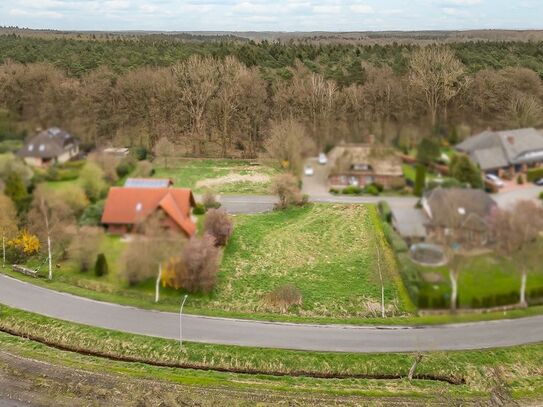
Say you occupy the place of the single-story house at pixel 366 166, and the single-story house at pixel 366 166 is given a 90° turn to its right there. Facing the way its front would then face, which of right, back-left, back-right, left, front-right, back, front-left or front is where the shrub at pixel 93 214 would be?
front

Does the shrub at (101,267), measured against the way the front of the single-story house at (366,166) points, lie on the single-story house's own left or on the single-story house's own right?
on the single-story house's own right

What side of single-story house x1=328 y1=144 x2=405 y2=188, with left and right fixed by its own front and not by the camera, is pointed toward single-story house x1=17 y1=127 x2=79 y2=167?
right

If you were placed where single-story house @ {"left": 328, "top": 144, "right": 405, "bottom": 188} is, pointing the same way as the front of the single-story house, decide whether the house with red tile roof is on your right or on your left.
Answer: on your right

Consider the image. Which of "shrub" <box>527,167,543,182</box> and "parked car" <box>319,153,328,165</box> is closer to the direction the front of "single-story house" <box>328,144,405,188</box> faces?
the shrub

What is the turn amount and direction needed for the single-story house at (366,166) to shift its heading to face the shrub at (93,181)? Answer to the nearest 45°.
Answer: approximately 90° to its right

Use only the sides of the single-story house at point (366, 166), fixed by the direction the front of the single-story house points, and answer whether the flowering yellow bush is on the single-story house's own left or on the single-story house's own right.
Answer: on the single-story house's own right

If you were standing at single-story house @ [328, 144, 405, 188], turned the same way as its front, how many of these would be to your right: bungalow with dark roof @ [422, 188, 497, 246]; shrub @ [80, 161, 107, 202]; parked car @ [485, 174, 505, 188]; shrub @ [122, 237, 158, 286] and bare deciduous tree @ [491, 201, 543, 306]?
2

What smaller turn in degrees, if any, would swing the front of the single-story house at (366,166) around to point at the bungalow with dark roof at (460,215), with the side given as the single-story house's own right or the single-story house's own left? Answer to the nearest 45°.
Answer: approximately 45° to the single-story house's own left

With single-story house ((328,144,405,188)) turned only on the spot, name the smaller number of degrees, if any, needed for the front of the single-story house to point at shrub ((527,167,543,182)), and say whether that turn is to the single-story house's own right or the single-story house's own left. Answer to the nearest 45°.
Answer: approximately 90° to the single-story house's own left

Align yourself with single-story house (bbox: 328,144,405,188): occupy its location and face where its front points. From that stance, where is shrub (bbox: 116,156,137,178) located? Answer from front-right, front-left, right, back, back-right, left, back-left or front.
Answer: right

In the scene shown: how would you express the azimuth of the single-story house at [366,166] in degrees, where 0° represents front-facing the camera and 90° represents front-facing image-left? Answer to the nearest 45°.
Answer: approximately 0°

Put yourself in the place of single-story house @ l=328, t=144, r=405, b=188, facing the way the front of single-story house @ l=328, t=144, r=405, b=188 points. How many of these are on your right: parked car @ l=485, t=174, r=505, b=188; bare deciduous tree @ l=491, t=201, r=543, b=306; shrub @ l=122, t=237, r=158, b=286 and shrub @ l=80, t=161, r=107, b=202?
2
